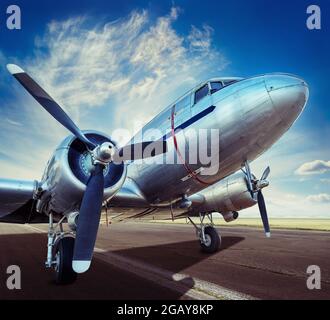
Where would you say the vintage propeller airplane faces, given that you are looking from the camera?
facing the viewer and to the right of the viewer
